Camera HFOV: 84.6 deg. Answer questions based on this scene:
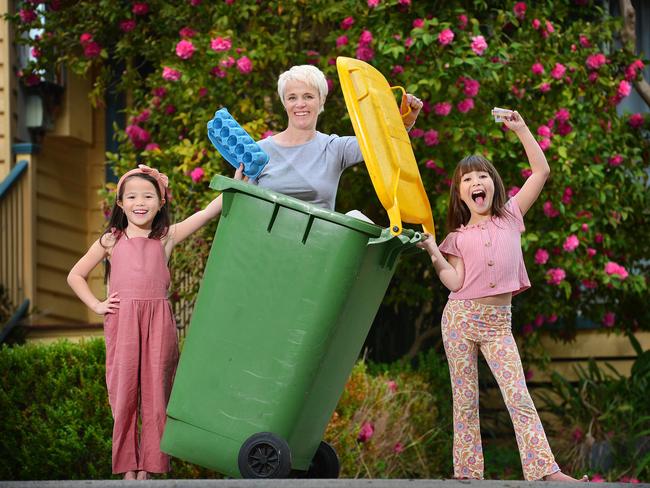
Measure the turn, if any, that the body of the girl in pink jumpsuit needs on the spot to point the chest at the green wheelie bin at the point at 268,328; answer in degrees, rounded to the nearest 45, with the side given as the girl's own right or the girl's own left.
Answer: approximately 45° to the girl's own left

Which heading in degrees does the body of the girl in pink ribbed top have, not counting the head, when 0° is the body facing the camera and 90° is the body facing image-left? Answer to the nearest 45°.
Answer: approximately 0°

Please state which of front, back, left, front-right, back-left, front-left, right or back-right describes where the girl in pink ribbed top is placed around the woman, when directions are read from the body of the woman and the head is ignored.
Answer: left

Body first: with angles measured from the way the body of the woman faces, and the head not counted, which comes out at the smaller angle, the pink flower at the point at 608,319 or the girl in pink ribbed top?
the girl in pink ribbed top

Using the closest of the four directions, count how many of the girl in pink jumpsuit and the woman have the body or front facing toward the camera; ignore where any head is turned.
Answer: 2
